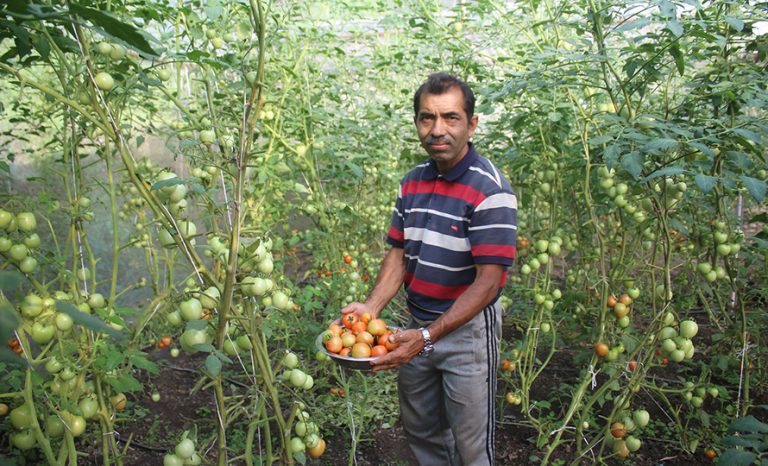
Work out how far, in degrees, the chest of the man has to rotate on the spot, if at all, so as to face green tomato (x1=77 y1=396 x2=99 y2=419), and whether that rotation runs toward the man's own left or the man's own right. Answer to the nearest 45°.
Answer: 0° — they already face it

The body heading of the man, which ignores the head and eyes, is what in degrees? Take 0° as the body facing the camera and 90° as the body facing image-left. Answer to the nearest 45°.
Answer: approximately 45°

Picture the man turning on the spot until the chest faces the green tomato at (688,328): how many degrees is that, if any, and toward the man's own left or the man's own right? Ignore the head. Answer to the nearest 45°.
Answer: approximately 135° to the man's own left
